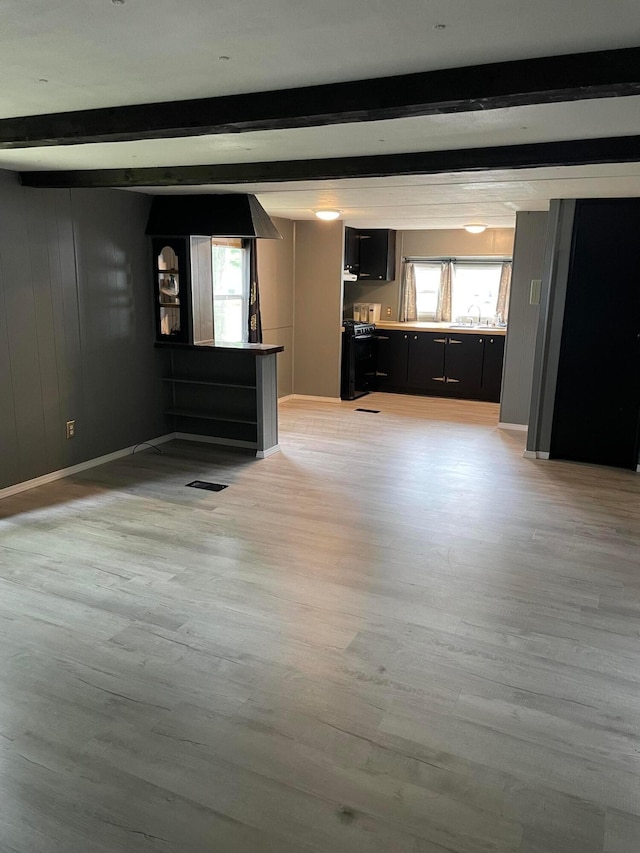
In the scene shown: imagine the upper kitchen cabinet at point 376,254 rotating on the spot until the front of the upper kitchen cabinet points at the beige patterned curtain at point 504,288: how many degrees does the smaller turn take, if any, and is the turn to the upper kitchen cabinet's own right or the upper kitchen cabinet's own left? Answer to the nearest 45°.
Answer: approximately 90° to the upper kitchen cabinet's own left

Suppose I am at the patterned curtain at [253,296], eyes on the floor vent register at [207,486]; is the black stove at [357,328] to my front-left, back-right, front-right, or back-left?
back-left

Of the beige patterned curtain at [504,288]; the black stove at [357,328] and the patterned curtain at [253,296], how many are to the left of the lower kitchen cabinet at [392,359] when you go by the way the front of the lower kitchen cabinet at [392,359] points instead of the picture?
1

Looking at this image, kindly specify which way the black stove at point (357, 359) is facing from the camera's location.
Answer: facing the viewer and to the right of the viewer

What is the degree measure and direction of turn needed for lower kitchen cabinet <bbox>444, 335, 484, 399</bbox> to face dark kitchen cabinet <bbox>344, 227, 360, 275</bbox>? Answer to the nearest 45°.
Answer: approximately 90° to its right

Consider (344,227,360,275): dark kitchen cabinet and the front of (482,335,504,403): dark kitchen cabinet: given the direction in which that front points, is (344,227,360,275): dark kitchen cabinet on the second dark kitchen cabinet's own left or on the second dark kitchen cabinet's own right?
on the second dark kitchen cabinet's own right

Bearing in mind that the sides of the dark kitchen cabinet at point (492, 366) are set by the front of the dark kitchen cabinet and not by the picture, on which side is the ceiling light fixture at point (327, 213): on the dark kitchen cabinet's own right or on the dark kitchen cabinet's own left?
on the dark kitchen cabinet's own right

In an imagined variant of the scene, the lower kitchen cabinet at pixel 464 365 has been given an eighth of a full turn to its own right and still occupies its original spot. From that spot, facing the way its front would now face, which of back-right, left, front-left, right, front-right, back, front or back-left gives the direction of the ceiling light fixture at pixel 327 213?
front

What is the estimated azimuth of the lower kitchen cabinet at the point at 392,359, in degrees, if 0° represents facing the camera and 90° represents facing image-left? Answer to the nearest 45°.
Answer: approximately 0°
